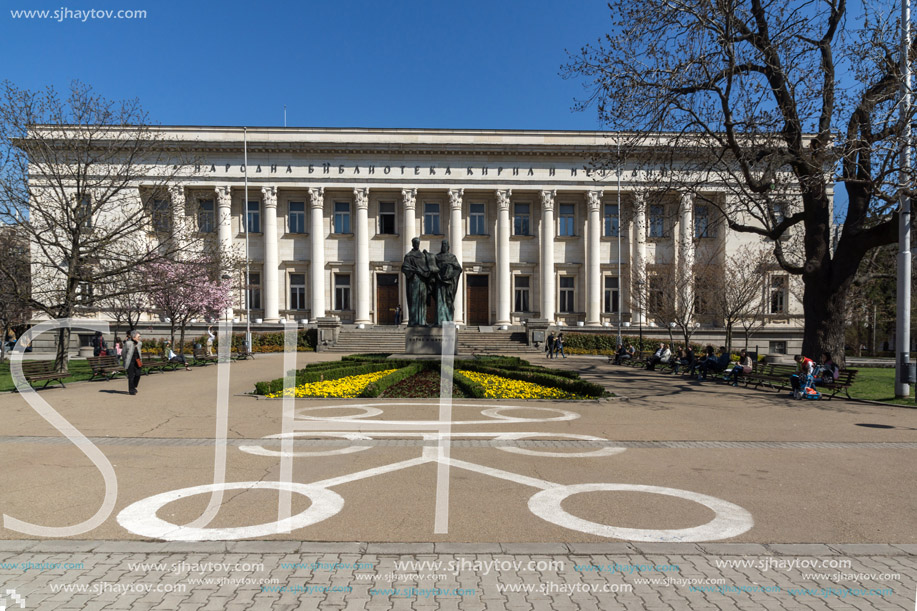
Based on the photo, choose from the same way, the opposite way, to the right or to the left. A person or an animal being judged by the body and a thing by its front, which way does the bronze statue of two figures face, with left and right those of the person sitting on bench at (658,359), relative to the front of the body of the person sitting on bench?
to the left

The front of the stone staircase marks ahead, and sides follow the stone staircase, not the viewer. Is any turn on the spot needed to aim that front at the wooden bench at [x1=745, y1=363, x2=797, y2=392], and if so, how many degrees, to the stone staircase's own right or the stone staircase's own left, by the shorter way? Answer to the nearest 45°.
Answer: approximately 45° to the stone staircase's own left

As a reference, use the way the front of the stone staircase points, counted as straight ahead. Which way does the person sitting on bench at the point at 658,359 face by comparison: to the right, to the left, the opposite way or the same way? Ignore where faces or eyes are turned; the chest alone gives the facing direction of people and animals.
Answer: to the right

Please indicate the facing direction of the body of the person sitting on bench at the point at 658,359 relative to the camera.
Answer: to the viewer's left

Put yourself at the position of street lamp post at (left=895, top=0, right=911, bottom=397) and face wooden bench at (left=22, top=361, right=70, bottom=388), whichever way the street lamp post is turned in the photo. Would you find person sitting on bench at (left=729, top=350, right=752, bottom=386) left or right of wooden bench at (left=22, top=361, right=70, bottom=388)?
right

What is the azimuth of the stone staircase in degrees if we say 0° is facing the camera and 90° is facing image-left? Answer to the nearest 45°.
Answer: approximately 0°

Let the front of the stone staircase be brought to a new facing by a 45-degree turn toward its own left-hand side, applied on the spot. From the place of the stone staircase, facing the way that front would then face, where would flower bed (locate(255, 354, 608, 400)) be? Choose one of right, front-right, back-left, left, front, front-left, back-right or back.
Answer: front-right

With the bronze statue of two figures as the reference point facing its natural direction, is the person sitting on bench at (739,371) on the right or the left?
on its left

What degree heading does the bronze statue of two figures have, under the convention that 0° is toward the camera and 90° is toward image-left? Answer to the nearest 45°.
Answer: approximately 0°

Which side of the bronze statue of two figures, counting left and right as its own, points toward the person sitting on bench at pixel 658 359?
left

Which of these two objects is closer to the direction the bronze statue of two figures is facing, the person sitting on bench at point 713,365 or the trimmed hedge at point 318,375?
the trimmed hedge

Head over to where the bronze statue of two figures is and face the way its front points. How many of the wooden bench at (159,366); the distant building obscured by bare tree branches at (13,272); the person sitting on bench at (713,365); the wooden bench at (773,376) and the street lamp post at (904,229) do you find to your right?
2
